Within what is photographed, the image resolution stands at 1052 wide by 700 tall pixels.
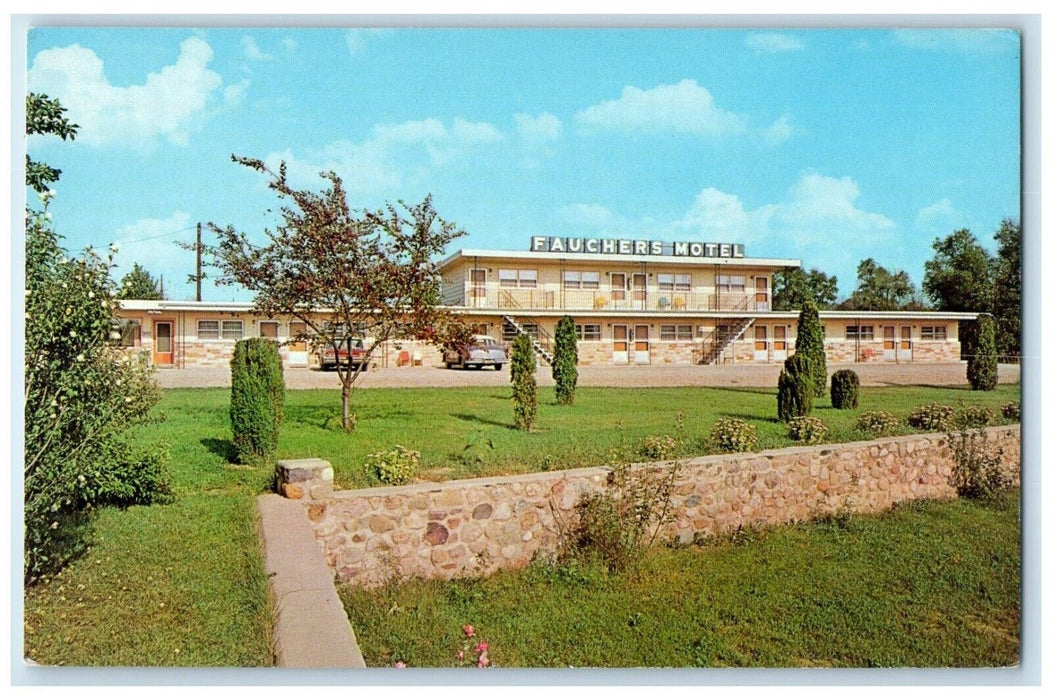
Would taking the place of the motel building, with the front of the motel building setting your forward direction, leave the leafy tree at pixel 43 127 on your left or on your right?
on your right

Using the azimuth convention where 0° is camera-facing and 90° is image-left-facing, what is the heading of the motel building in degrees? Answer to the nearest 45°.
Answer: approximately 0°
